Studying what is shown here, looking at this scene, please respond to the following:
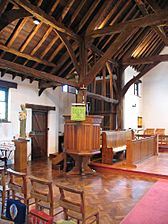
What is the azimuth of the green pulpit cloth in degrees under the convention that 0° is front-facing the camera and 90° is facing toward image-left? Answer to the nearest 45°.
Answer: approximately 0°

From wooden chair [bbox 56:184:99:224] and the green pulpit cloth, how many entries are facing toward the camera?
1

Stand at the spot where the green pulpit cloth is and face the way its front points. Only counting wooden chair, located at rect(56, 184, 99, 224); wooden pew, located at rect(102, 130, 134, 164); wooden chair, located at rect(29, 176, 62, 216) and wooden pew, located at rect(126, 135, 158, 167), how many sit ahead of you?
2

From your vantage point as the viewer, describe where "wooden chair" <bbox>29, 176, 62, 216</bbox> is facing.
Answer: facing away from the viewer and to the right of the viewer

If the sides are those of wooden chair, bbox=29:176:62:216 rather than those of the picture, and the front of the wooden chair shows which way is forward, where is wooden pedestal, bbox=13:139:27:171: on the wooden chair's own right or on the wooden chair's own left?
on the wooden chair's own left

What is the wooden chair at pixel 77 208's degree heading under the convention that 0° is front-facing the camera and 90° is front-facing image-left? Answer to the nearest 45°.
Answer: approximately 225°
